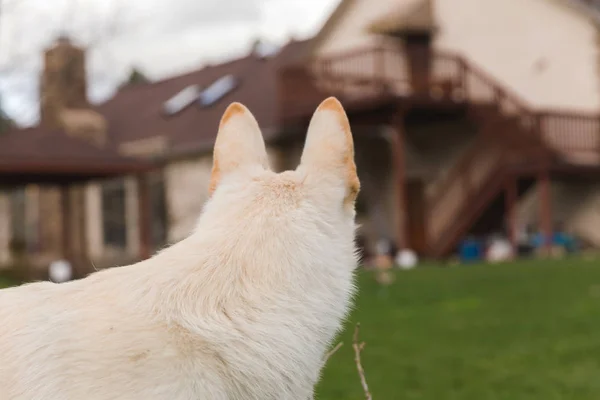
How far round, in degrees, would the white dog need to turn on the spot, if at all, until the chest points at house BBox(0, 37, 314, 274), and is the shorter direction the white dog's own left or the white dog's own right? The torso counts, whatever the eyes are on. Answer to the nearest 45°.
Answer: approximately 45° to the white dog's own left

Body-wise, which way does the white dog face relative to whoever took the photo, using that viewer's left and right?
facing away from the viewer and to the right of the viewer

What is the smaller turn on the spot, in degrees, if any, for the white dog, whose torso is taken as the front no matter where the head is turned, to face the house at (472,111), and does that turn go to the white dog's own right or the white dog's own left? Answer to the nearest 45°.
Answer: approximately 45° to the white dog's own left
